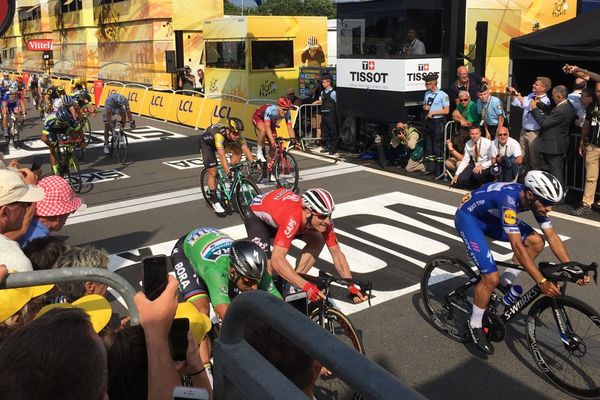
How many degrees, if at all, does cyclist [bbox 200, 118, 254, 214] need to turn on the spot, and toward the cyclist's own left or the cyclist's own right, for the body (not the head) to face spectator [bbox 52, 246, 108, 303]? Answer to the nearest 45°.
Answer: approximately 45° to the cyclist's own right

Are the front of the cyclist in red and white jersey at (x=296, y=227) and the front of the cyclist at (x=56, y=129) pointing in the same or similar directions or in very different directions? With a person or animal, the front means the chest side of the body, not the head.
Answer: same or similar directions

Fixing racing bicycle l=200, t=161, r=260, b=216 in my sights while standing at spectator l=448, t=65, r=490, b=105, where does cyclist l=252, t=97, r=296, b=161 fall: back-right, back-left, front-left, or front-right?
front-right

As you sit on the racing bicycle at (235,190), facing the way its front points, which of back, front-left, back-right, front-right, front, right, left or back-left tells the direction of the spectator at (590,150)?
front-left

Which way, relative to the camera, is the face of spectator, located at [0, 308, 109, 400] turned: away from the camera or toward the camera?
away from the camera

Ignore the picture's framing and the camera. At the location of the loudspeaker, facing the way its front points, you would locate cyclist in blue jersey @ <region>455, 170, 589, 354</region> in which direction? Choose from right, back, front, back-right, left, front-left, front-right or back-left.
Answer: front

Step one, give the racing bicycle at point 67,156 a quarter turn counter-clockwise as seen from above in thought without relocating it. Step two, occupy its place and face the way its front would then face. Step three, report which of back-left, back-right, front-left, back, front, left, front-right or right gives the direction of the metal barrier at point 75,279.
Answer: back-right

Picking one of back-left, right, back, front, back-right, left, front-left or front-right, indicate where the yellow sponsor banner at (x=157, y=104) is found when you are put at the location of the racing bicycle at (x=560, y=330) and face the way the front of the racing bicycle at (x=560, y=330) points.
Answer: back

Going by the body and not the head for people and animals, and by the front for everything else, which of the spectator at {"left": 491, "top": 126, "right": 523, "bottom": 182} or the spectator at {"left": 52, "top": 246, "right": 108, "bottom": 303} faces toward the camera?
the spectator at {"left": 491, "top": 126, "right": 523, "bottom": 182}

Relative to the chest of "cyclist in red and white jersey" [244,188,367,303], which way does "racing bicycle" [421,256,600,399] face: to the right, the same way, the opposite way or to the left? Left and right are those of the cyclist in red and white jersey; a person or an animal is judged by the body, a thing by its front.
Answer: the same way

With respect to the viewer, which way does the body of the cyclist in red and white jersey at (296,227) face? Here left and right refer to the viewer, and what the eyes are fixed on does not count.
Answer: facing the viewer and to the right of the viewer

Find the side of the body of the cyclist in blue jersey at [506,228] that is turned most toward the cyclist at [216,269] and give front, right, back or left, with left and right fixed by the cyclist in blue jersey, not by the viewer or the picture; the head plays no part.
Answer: right

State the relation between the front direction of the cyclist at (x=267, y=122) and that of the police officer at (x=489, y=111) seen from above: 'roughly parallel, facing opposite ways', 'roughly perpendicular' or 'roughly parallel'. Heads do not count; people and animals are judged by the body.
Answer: roughly perpendicular
